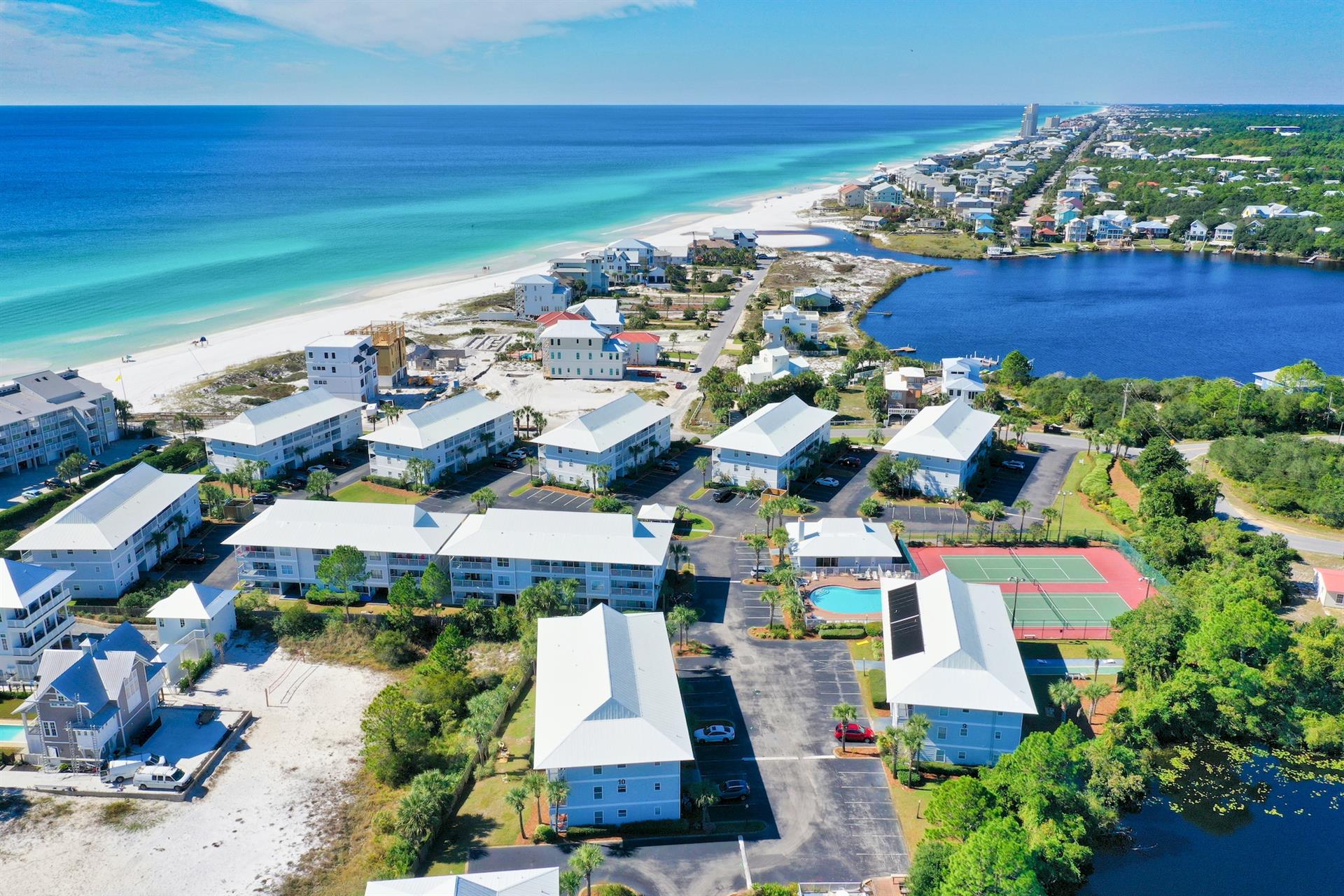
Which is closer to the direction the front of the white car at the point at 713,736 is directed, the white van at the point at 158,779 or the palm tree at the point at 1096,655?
the white van

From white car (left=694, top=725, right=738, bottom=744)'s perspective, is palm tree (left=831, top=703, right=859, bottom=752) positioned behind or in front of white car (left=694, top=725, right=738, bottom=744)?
behind

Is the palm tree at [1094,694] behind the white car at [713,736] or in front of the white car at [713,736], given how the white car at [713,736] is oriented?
behind

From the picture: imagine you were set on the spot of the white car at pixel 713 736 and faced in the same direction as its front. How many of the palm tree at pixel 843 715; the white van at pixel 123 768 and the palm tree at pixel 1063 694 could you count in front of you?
1

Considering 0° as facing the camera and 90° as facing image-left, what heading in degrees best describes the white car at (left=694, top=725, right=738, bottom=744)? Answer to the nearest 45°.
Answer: approximately 90°

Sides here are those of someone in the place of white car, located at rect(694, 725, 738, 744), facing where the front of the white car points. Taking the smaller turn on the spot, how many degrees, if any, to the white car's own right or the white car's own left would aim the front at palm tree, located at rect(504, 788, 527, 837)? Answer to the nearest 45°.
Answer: approximately 45° to the white car's own left

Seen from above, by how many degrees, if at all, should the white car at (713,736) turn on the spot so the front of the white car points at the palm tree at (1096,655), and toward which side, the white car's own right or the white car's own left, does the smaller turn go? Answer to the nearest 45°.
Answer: approximately 180°

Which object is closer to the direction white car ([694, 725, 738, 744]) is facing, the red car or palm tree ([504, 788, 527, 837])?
the palm tree

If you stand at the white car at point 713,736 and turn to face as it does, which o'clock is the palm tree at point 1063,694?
The palm tree is roughly at 6 o'clock from the white car.

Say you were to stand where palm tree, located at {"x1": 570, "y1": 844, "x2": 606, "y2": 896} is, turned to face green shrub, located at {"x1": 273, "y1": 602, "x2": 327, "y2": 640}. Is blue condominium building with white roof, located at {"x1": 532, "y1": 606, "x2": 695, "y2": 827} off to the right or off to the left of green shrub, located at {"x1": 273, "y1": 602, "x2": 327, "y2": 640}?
right

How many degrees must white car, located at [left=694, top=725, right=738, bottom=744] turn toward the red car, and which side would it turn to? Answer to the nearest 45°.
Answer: approximately 180°
